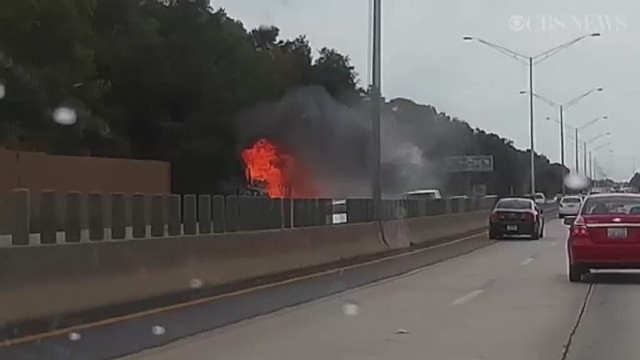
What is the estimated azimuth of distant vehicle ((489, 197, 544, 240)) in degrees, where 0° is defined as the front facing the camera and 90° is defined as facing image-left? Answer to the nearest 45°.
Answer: approximately 180°

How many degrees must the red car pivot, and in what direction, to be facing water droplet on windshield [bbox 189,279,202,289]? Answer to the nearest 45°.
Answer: approximately 135° to its left

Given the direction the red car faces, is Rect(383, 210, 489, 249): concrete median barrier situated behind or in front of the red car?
in front

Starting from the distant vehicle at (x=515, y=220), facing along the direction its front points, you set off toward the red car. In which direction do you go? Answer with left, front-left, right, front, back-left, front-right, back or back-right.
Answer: back

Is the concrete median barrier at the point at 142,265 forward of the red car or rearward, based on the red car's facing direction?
rearward

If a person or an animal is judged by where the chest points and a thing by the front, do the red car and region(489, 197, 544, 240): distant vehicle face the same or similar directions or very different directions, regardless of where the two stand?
same or similar directions

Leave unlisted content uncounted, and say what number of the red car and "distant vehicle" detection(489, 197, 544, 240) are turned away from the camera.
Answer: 2

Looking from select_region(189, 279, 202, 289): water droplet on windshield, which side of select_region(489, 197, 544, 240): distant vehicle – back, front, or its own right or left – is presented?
back

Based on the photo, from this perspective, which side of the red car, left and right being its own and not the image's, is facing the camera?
back

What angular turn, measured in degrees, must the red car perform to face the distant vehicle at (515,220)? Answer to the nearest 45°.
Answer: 0° — it already faces it
